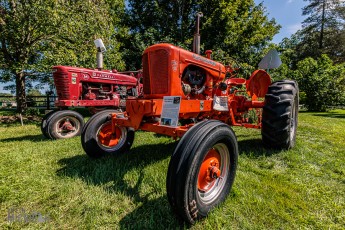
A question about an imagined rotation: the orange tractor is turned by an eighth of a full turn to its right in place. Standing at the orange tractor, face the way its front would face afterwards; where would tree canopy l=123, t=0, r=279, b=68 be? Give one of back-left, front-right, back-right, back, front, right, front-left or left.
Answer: right

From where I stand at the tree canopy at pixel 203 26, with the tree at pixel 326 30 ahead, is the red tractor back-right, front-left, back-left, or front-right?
back-right

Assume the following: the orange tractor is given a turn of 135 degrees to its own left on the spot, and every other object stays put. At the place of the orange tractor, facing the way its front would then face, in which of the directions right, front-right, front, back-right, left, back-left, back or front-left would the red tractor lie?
back-left

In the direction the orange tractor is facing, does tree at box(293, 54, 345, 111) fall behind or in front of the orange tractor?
behind

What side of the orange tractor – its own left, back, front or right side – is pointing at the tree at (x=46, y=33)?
right

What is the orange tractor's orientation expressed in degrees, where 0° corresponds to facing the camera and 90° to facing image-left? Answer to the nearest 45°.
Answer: approximately 45°

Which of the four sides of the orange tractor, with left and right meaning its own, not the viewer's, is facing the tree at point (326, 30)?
back
